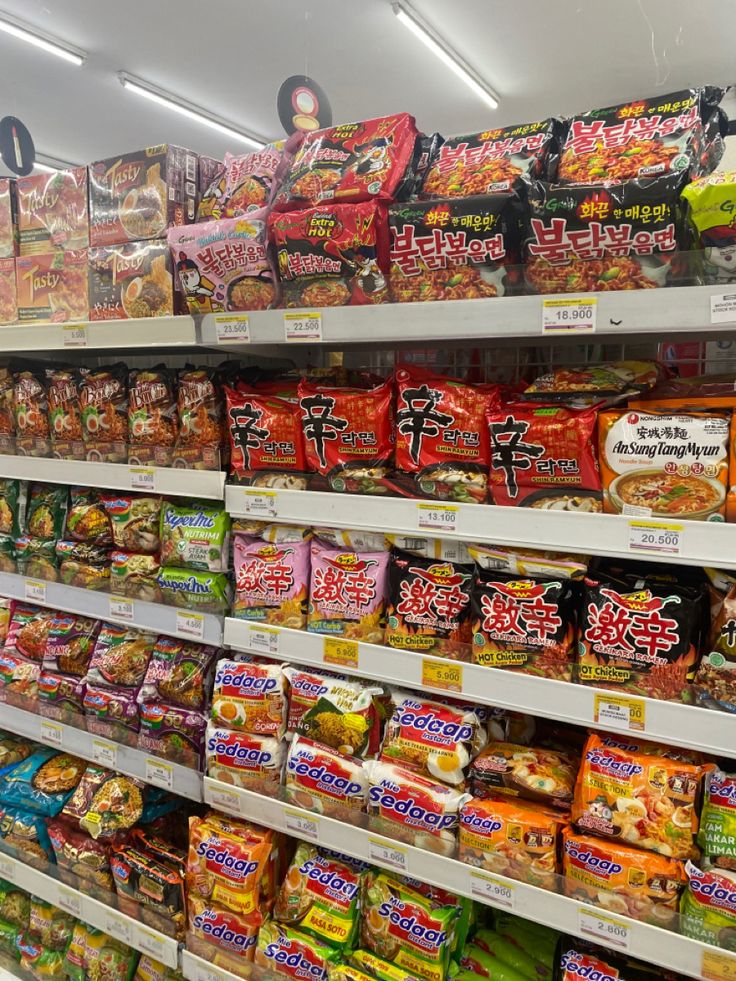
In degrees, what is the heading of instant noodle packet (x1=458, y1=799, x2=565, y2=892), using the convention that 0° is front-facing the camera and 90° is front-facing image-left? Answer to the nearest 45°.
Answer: approximately 45°

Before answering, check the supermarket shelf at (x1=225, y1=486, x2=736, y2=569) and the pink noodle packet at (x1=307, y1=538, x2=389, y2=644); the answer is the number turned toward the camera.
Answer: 2

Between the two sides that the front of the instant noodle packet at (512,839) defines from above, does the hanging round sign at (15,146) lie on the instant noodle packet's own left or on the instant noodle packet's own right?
on the instant noodle packet's own right

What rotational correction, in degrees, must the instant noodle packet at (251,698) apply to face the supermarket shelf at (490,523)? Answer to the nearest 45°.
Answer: approximately 90° to its left

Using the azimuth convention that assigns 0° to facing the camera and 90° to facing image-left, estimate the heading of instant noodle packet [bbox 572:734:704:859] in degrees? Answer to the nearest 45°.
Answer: approximately 0°
